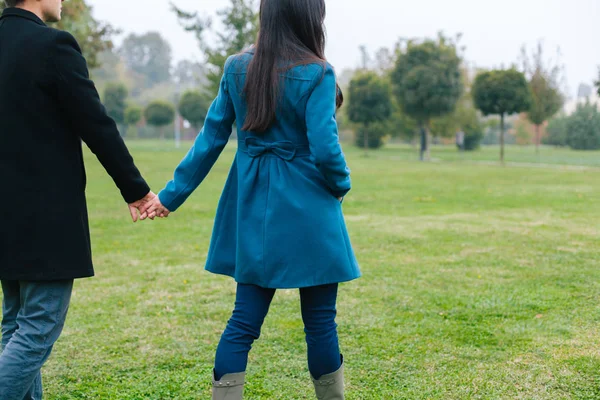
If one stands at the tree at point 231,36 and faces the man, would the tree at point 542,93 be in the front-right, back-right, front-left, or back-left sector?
back-left

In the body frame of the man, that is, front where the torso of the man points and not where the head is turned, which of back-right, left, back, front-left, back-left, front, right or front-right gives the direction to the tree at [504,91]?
front

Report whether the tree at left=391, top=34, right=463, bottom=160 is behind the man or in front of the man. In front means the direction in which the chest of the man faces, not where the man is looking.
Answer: in front

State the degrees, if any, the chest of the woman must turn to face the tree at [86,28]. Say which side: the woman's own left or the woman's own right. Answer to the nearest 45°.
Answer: approximately 45° to the woman's own left

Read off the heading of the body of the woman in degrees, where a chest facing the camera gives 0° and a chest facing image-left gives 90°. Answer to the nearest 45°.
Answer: approximately 225°

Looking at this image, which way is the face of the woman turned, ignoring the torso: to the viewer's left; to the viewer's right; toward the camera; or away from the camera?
away from the camera

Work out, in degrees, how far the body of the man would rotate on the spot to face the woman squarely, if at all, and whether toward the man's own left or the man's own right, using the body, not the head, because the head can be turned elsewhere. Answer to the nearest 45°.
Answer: approximately 45° to the man's own right

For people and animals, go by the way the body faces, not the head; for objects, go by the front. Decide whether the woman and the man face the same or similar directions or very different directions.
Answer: same or similar directions

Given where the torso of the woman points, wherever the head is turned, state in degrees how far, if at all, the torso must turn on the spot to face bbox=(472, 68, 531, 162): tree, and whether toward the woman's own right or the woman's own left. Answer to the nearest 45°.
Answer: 0° — they already face it

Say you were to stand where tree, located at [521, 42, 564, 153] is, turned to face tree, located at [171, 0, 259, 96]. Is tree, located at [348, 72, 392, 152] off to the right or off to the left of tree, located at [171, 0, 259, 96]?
right

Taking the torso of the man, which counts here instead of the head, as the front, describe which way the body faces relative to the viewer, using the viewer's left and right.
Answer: facing away from the viewer and to the right of the viewer

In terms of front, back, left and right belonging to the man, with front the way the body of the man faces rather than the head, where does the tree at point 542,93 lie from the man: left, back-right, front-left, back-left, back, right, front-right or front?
front

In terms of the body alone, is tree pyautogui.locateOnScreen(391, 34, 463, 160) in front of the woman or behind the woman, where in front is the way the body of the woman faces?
in front

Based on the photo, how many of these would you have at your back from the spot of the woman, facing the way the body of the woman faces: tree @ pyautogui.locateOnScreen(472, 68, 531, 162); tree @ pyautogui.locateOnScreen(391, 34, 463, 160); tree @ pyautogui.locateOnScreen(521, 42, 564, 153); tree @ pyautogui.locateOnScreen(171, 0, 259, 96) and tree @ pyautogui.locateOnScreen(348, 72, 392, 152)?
0

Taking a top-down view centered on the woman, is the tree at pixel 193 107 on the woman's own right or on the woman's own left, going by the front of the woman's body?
on the woman's own left

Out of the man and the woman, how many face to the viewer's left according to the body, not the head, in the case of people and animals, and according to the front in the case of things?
0

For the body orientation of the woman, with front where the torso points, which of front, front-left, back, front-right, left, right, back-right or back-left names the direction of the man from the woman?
back-left

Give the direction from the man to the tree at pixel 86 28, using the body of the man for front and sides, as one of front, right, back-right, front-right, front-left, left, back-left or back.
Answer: front-left
